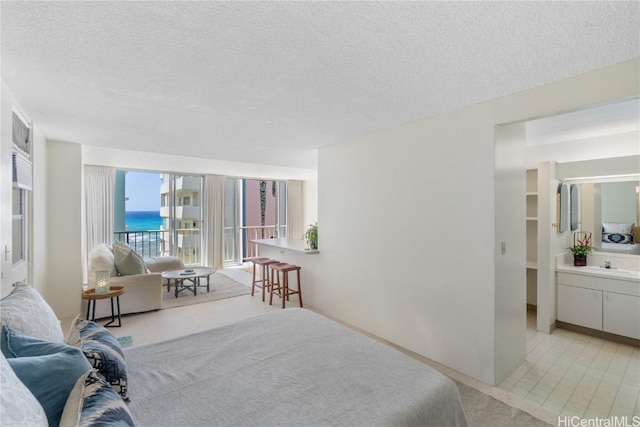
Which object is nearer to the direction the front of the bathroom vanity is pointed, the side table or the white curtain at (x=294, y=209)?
the side table

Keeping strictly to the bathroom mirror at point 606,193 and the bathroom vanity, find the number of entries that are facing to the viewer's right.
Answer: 0

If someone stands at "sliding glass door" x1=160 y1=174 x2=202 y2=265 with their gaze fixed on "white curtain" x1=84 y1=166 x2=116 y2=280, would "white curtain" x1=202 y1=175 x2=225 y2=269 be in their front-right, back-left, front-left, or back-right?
back-left

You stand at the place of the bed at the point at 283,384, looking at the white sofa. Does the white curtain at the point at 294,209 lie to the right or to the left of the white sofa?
right

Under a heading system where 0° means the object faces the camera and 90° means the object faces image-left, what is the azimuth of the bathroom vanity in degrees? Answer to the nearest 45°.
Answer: approximately 45°
